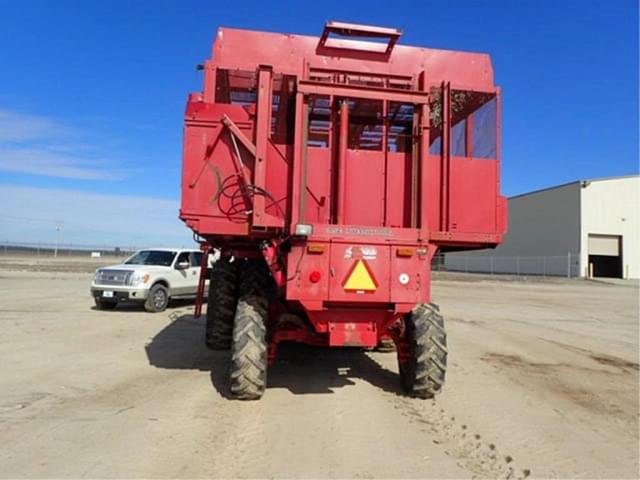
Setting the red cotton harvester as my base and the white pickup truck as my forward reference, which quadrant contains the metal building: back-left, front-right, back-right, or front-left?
front-right

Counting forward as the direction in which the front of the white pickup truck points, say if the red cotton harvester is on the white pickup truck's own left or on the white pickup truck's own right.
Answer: on the white pickup truck's own left

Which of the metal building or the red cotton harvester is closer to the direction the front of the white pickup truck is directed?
the red cotton harvester

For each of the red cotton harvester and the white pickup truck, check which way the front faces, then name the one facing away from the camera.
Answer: the red cotton harvester

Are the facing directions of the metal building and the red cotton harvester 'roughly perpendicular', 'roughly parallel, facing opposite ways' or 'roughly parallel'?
roughly parallel, facing opposite ways

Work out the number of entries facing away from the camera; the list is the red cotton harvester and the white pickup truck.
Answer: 1

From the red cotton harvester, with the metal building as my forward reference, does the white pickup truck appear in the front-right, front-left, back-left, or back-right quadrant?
front-left

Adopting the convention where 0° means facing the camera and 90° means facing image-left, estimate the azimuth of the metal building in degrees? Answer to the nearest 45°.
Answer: approximately 315°

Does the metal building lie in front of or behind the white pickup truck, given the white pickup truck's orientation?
behind

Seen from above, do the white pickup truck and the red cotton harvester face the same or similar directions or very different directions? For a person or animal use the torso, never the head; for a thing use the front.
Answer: very different directions

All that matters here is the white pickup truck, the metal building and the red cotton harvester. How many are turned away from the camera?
1

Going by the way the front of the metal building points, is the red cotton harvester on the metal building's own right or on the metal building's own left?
on the metal building's own right

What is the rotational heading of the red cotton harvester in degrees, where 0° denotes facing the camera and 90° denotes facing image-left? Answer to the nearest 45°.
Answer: approximately 180°

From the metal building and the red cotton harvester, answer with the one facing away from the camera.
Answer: the red cotton harvester

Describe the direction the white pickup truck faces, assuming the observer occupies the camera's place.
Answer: facing the viewer and to the left of the viewer

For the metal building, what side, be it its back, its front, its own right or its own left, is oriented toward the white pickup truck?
right

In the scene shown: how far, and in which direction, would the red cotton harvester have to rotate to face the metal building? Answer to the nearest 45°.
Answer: approximately 45° to its right

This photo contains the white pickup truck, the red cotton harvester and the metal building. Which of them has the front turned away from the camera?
the red cotton harvester
